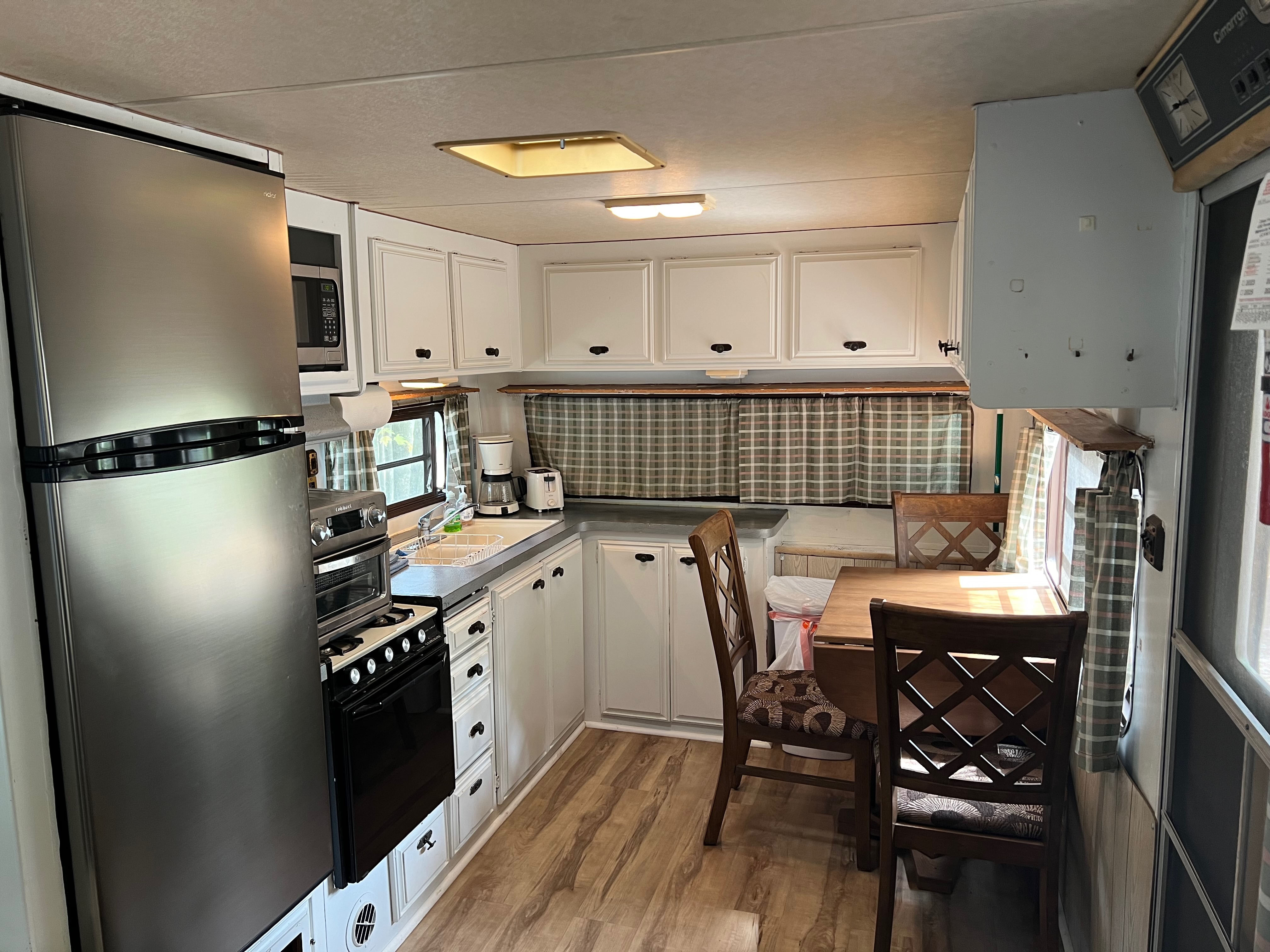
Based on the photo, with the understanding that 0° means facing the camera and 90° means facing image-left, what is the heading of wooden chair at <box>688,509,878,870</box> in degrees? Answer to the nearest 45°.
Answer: approximately 270°

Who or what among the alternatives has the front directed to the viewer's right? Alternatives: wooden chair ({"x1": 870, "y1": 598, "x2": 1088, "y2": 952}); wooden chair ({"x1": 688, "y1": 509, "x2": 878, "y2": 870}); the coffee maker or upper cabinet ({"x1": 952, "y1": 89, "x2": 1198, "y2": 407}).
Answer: wooden chair ({"x1": 688, "y1": 509, "x2": 878, "y2": 870})

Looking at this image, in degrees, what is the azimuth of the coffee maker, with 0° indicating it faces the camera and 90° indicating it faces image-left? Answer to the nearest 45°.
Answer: approximately 0°

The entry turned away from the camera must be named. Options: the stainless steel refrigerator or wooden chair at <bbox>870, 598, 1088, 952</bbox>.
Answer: the wooden chair

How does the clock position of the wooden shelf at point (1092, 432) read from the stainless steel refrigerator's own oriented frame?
The wooden shelf is roughly at 11 o'clock from the stainless steel refrigerator.

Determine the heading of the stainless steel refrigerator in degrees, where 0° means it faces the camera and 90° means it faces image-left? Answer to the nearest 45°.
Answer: approximately 315°

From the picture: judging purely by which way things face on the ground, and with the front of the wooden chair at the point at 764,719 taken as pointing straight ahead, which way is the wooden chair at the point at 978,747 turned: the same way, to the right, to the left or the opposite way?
to the left

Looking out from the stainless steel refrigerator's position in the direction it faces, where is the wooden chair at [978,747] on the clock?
The wooden chair is roughly at 11 o'clock from the stainless steel refrigerator.

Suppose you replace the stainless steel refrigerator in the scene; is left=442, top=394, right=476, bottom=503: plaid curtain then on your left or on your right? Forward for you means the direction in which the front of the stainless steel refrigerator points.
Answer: on your left

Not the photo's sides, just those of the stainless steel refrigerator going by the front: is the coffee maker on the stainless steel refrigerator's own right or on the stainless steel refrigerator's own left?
on the stainless steel refrigerator's own left

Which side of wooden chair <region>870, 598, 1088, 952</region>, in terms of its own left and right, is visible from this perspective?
back
